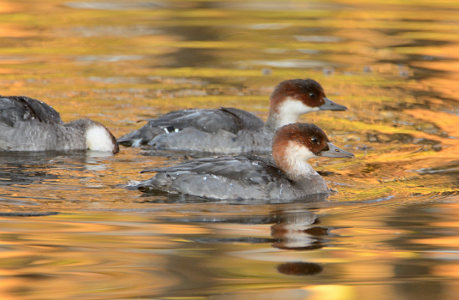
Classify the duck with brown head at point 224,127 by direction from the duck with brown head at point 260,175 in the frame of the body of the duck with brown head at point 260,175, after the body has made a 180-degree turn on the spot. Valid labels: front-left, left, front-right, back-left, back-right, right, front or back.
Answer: right

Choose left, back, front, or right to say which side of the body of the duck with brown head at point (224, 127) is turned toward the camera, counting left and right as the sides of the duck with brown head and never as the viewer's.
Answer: right

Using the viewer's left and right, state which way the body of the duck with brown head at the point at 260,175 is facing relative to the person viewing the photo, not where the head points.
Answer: facing to the right of the viewer

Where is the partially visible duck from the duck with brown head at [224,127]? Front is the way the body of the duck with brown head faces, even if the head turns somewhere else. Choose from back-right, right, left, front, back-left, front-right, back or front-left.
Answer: back

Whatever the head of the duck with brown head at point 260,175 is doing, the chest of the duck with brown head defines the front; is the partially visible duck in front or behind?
behind
